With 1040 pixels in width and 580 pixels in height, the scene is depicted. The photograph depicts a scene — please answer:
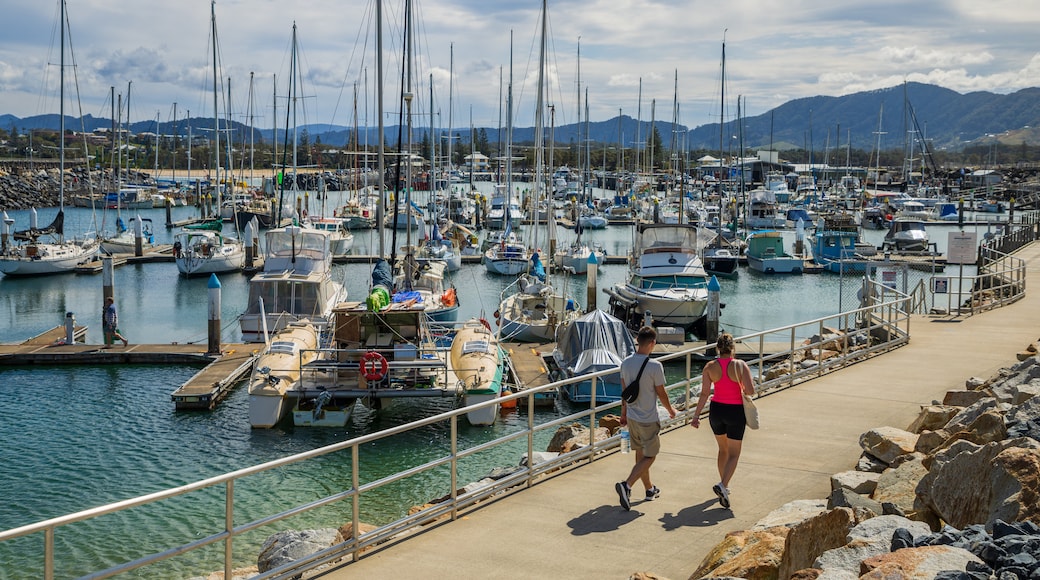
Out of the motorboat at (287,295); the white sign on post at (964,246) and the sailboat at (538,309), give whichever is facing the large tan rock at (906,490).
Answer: the white sign on post

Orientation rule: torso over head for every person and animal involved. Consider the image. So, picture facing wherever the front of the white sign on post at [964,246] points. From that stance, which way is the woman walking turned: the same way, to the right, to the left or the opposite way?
the opposite way

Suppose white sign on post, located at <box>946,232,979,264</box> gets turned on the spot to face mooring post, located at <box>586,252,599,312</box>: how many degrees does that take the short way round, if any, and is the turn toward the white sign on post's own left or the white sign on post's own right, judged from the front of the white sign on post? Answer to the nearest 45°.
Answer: approximately 90° to the white sign on post's own right

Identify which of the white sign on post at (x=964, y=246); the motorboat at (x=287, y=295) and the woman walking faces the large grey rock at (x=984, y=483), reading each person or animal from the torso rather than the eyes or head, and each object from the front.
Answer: the white sign on post

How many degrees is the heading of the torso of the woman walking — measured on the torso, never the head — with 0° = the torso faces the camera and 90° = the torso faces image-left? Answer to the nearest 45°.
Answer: approximately 180°

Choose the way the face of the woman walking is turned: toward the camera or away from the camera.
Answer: away from the camera
